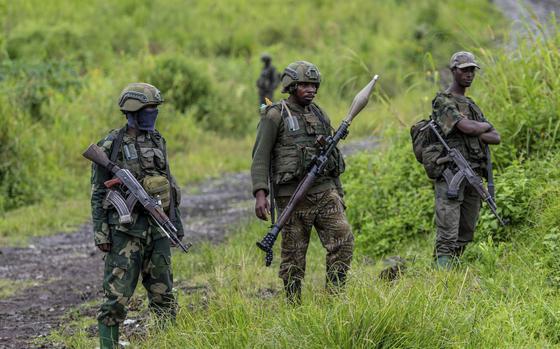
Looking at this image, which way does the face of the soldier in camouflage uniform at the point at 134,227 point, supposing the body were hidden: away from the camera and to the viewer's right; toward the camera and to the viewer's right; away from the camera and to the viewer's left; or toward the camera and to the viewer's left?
toward the camera and to the viewer's right

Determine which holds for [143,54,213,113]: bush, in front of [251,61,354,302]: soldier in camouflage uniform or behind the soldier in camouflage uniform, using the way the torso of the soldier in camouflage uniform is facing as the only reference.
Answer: behind

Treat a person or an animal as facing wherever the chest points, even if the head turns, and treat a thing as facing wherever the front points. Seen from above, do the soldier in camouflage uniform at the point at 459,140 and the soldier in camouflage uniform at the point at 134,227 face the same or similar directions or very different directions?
same or similar directions

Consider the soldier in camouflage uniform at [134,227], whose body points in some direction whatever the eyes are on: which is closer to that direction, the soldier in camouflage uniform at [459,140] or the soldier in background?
the soldier in camouflage uniform

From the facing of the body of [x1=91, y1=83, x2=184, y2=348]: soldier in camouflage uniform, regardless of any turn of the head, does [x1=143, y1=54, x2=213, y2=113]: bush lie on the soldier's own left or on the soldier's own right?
on the soldier's own left

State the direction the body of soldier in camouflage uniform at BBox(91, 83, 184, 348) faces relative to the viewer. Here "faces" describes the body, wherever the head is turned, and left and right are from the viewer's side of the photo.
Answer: facing the viewer and to the right of the viewer

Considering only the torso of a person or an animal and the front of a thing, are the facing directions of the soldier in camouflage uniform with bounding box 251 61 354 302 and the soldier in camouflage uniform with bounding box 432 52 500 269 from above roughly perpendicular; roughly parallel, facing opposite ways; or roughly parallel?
roughly parallel

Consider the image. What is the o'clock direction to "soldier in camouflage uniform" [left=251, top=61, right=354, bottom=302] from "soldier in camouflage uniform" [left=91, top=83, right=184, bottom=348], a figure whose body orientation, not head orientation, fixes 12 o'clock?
"soldier in camouflage uniform" [left=251, top=61, right=354, bottom=302] is roughly at 10 o'clock from "soldier in camouflage uniform" [left=91, top=83, right=184, bottom=348].

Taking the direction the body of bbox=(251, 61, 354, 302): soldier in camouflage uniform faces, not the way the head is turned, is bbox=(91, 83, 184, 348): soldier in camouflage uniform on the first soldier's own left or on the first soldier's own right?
on the first soldier's own right

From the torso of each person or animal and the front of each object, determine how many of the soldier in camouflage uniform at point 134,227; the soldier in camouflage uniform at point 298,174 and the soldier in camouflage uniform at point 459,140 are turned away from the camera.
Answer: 0
